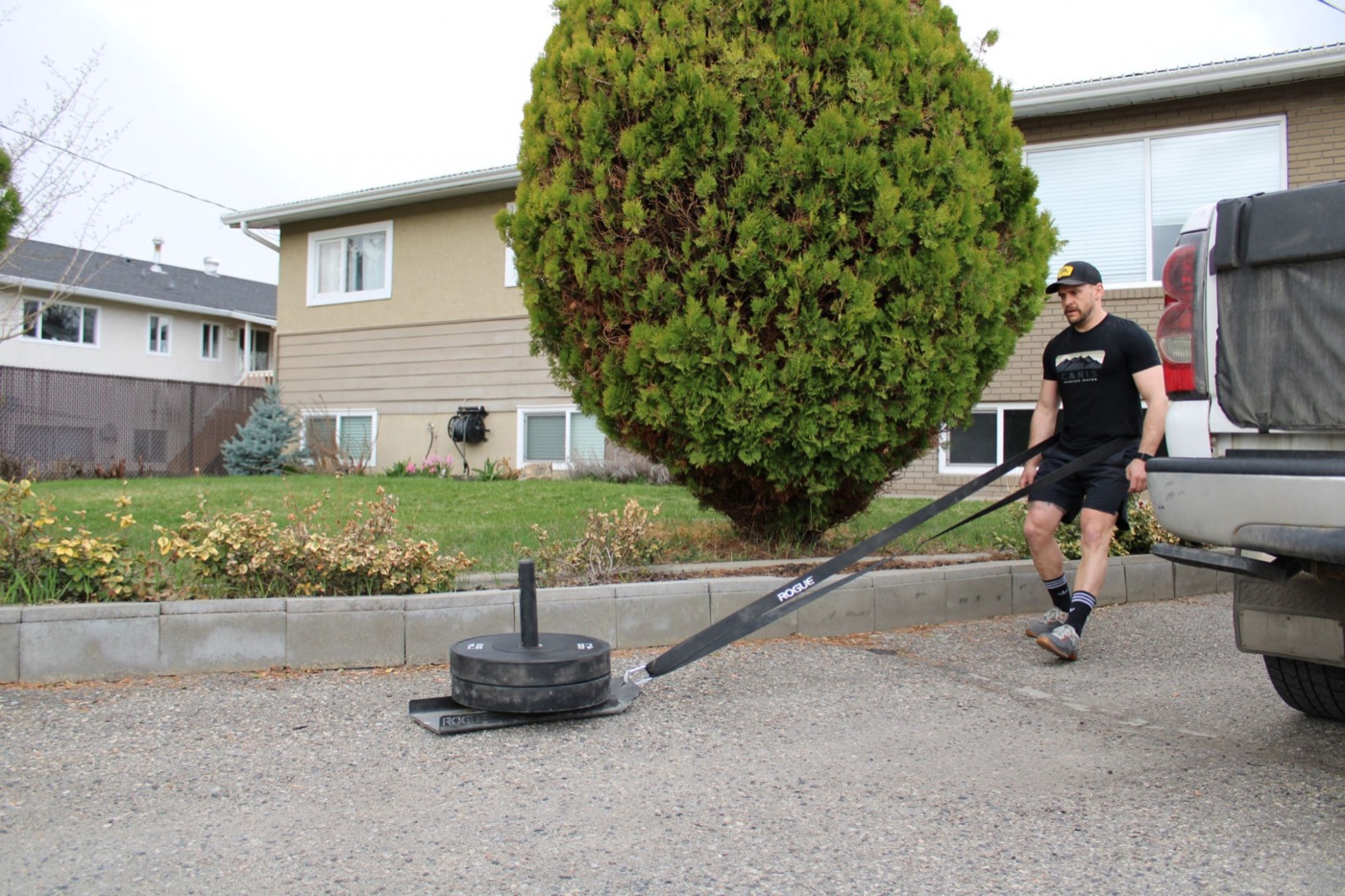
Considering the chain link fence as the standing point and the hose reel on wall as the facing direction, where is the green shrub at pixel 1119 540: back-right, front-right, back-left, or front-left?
front-right

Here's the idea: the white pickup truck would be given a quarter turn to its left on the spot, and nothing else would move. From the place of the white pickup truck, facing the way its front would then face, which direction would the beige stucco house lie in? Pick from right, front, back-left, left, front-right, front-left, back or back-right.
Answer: front

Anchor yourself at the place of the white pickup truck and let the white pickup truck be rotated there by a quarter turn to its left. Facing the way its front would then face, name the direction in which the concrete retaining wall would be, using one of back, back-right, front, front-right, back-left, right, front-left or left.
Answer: front-left

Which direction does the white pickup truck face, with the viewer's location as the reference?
facing away from the viewer and to the right of the viewer

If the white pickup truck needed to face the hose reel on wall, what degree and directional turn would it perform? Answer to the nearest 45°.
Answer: approximately 90° to its left

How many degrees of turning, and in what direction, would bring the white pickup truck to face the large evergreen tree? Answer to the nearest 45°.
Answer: approximately 90° to its left

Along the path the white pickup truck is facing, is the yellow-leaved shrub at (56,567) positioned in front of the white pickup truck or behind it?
behind

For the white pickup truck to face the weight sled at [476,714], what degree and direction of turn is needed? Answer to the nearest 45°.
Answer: approximately 135° to its left

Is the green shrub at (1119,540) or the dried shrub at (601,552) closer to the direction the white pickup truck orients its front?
the green shrub

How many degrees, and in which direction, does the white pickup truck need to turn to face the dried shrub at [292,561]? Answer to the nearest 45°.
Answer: approximately 135° to its left

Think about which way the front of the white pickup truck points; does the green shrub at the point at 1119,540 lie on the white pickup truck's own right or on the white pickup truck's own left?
on the white pickup truck's own left
